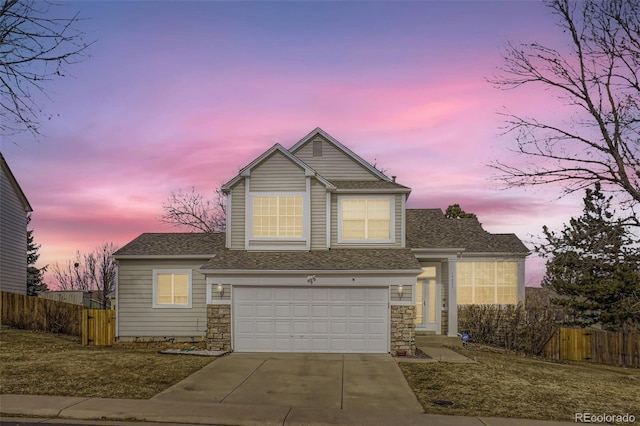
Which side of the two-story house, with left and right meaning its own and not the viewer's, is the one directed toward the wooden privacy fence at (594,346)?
left

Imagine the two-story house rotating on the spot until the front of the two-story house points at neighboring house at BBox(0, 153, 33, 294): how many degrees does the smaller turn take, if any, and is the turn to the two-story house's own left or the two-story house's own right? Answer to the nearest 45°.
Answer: approximately 135° to the two-story house's own right

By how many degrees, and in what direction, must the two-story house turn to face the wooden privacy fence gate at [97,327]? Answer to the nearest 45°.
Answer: approximately 90° to its right

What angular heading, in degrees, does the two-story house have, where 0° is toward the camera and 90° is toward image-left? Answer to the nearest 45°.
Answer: approximately 0°

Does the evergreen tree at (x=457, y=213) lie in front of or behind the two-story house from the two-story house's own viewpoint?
behind

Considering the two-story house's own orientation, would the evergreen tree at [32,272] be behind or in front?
behind
